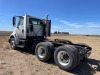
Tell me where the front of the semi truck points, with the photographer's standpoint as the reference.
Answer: facing away from the viewer and to the left of the viewer
